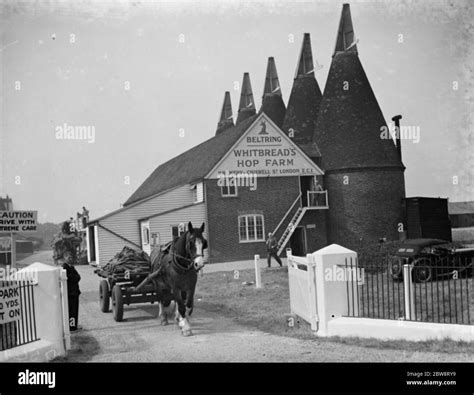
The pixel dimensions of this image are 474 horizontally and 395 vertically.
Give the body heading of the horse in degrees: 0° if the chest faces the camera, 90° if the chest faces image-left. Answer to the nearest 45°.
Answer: approximately 315°

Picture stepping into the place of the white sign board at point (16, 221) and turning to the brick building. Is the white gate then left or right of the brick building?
right

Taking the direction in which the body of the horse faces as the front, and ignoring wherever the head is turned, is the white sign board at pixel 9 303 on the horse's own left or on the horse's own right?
on the horse's own right

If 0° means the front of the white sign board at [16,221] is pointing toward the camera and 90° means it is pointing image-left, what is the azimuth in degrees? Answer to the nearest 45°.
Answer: approximately 0°

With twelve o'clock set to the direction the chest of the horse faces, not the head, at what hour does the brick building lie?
The brick building is roughly at 8 o'clock from the horse.

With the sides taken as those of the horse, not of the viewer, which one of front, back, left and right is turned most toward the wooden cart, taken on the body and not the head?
back

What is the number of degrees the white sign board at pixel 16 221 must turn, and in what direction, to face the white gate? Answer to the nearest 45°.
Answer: approximately 90° to its left
